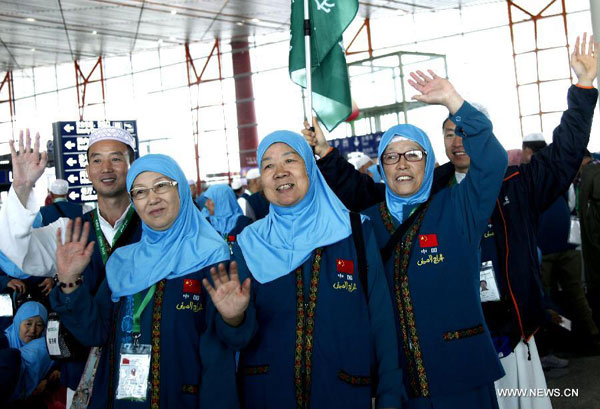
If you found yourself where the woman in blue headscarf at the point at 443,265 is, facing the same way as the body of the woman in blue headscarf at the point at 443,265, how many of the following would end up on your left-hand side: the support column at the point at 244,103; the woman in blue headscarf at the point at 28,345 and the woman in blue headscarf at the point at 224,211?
0

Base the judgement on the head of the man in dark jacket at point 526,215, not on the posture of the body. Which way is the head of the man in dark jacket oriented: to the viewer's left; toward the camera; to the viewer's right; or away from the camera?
toward the camera

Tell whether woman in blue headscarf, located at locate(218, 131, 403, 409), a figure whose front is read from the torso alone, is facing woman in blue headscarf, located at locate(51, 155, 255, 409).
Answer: no

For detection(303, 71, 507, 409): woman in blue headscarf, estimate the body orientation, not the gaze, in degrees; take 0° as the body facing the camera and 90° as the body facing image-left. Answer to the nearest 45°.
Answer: approximately 45°

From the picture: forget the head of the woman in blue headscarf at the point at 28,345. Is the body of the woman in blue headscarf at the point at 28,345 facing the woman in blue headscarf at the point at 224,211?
no

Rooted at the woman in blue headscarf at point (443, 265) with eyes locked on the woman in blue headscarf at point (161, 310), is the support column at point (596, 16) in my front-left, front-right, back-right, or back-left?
back-right

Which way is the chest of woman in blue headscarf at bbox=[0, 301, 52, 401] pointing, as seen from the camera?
toward the camera

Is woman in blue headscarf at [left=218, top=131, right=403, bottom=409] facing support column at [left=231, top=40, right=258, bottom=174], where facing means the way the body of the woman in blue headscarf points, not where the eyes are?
no

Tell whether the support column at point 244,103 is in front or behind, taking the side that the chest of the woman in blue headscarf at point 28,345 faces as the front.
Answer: behind

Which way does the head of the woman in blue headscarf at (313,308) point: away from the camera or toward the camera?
toward the camera

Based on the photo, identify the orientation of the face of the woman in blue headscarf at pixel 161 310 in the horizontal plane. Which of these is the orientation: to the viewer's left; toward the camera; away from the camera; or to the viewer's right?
toward the camera

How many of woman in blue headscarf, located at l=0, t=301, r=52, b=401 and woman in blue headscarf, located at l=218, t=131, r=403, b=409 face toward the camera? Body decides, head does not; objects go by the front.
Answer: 2

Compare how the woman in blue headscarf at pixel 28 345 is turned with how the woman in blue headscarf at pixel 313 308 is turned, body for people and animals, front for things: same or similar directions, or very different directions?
same or similar directions

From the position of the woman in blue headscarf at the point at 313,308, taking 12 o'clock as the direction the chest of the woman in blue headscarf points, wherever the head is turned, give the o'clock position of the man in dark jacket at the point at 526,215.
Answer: The man in dark jacket is roughly at 8 o'clock from the woman in blue headscarf.

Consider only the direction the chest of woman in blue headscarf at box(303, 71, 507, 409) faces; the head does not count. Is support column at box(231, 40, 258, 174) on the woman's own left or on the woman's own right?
on the woman's own right

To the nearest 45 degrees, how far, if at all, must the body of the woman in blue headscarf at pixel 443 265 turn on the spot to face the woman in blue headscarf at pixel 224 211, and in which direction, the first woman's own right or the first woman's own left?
approximately 90° to the first woman's own right
